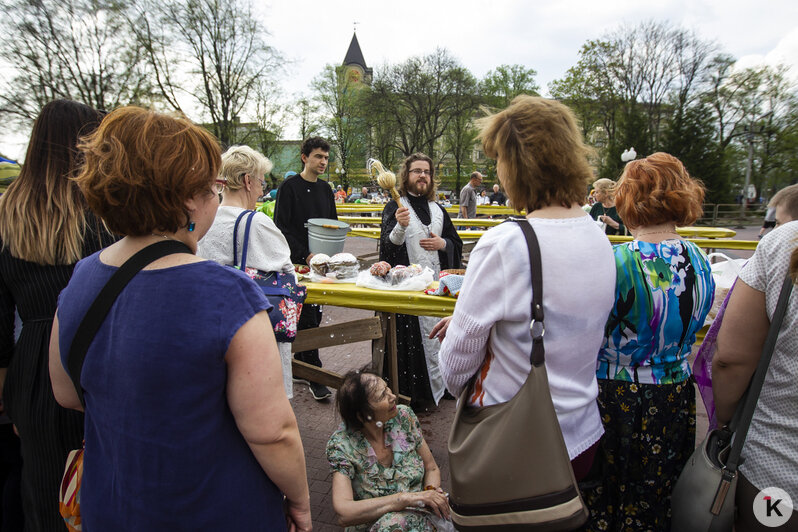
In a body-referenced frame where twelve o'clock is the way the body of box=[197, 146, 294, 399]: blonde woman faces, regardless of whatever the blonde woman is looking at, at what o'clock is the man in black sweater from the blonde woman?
The man in black sweater is roughly at 11 o'clock from the blonde woman.

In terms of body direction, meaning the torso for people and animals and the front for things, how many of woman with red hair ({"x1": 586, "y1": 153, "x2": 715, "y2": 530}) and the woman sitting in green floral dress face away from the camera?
1

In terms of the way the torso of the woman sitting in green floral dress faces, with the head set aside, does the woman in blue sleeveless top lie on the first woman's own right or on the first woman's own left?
on the first woman's own right

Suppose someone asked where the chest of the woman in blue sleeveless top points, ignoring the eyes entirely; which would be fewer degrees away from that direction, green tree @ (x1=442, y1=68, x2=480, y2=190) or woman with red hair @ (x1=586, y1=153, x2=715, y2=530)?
the green tree

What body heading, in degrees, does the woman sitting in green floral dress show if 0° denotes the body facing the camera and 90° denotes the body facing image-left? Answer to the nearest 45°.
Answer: approximately 315°

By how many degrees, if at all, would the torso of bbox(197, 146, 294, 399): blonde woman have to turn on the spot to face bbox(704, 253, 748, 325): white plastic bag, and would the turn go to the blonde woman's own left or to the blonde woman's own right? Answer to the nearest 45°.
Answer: approximately 45° to the blonde woman's own right

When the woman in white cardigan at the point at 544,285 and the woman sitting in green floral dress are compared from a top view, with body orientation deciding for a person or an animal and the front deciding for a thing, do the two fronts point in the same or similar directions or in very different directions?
very different directions

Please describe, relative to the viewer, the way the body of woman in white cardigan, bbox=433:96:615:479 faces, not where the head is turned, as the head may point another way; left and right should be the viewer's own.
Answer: facing away from the viewer and to the left of the viewer

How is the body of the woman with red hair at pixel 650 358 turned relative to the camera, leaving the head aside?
away from the camera

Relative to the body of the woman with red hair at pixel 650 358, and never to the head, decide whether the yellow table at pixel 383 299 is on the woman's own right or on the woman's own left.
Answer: on the woman's own left

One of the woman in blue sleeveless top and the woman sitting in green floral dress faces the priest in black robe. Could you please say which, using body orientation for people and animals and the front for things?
the woman in blue sleeveless top

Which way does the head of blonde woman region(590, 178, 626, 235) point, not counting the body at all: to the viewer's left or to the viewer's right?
to the viewer's left

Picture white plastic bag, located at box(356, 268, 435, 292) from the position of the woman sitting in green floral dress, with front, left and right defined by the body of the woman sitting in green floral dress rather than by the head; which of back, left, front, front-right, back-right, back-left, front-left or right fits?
back-left
